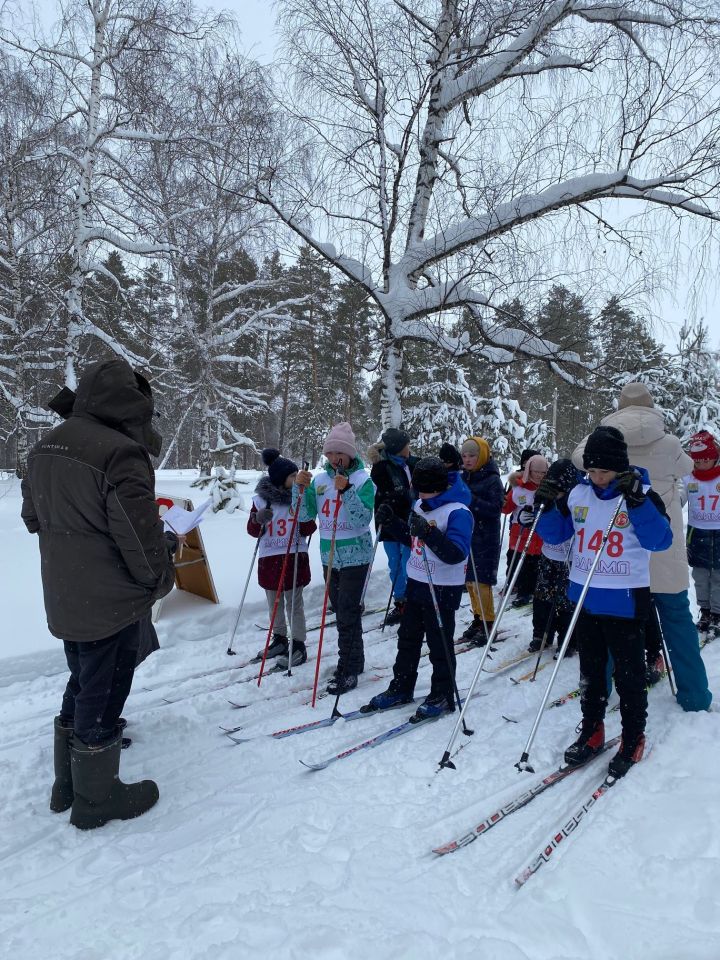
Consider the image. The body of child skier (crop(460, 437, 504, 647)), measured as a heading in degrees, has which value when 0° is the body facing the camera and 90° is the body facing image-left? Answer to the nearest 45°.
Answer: approximately 45°

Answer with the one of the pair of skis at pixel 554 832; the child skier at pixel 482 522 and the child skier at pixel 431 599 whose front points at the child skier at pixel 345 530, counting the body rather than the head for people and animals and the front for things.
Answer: the child skier at pixel 482 522

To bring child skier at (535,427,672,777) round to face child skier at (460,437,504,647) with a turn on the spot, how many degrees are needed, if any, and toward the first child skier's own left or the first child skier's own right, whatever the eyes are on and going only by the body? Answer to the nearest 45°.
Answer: approximately 90° to the first child skier's own right

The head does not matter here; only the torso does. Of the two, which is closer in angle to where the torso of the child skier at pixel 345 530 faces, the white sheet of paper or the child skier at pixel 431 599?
the white sheet of paper

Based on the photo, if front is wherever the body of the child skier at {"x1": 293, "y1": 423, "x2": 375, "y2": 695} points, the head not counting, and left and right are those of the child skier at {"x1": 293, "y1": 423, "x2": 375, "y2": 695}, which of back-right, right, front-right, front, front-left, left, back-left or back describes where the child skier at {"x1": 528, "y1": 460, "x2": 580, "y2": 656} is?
back-left

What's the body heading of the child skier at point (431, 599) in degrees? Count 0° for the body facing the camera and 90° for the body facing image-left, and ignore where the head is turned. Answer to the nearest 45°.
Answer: approximately 45°

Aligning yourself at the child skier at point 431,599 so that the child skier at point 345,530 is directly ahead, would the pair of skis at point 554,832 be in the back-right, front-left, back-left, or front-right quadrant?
back-left

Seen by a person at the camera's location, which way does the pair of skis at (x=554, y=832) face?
facing the viewer and to the left of the viewer

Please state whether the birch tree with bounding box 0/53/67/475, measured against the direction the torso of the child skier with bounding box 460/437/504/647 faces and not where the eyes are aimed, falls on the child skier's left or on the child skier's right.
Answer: on the child skier's right

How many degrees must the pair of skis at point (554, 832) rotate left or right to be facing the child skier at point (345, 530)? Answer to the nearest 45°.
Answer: approximately 90° to its right

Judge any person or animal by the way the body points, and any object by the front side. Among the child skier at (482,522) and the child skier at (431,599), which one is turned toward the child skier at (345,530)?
the child skier at (482,522)
